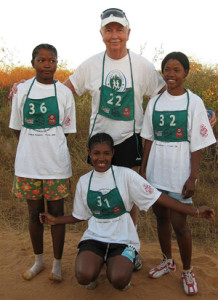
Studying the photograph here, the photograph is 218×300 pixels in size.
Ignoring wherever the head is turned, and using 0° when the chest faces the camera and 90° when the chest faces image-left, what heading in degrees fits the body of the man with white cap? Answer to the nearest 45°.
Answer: approximately 0°
